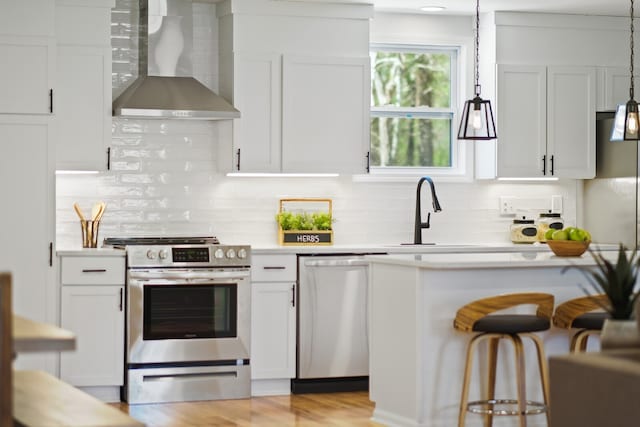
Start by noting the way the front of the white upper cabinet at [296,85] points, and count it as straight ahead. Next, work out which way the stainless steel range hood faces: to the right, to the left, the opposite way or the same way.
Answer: the same way

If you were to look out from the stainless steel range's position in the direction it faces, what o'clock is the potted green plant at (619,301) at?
The potted green plant is roughly at 11 o'clock from the stainless steel range.

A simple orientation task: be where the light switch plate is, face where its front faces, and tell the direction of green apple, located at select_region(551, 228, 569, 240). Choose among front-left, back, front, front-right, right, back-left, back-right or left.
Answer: front

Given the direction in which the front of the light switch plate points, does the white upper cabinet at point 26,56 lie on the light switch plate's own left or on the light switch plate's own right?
on the light switch plate's own right

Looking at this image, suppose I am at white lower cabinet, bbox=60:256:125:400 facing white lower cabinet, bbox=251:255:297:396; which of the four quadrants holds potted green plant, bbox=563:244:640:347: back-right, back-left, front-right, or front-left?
front-right

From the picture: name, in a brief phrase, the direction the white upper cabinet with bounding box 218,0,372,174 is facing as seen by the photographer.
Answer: facing the viewer

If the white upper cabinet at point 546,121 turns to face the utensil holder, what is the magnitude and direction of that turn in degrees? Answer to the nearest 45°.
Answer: approximately 45° to its right

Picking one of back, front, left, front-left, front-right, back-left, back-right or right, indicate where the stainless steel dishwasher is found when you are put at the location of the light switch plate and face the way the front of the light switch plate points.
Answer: front-right

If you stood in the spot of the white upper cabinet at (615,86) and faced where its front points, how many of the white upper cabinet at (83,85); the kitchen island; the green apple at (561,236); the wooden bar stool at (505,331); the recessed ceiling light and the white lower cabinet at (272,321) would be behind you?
0

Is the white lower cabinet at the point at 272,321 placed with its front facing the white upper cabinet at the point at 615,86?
no

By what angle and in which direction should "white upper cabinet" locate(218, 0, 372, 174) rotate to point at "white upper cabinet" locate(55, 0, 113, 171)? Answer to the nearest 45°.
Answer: approximately 90° to its right

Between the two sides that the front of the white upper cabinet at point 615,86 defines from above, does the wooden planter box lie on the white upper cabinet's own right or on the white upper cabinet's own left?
on the white upper cabinet's own right

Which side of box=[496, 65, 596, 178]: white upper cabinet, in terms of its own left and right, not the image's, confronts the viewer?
front

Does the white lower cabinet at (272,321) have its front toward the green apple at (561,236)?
no

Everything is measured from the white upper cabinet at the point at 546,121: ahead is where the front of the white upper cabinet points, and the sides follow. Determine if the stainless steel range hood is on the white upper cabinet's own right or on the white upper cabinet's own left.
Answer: on the white upper cabinet's own right

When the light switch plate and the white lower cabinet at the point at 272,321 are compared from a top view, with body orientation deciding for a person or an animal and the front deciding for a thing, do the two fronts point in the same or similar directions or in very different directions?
same or similar directions

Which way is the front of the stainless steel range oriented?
toward the camera

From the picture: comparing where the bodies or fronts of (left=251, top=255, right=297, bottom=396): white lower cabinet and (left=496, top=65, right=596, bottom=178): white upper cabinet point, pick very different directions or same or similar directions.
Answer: same or similar directions

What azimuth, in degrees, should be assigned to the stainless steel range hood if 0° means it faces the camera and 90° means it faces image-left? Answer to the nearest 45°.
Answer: approximately 0°
